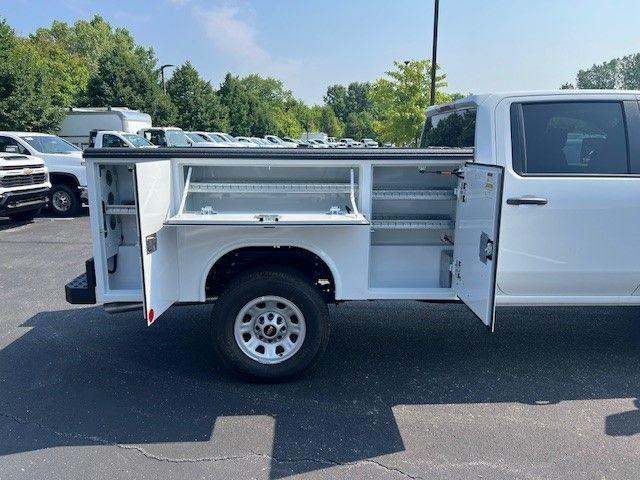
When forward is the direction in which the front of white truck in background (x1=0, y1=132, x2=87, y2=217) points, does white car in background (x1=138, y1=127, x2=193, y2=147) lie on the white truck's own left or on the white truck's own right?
on the white truck's own left

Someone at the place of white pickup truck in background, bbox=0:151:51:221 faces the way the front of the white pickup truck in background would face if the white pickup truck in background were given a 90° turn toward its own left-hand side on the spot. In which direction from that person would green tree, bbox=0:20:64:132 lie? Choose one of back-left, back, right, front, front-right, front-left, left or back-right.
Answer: front-left

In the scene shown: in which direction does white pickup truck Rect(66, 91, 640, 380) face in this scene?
to the viewer's right

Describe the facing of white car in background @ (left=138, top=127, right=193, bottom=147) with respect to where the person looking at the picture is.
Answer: facing the viewer and to the right of the viewer

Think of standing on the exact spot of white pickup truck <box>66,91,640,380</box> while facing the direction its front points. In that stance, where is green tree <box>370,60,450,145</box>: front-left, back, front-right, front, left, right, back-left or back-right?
left
